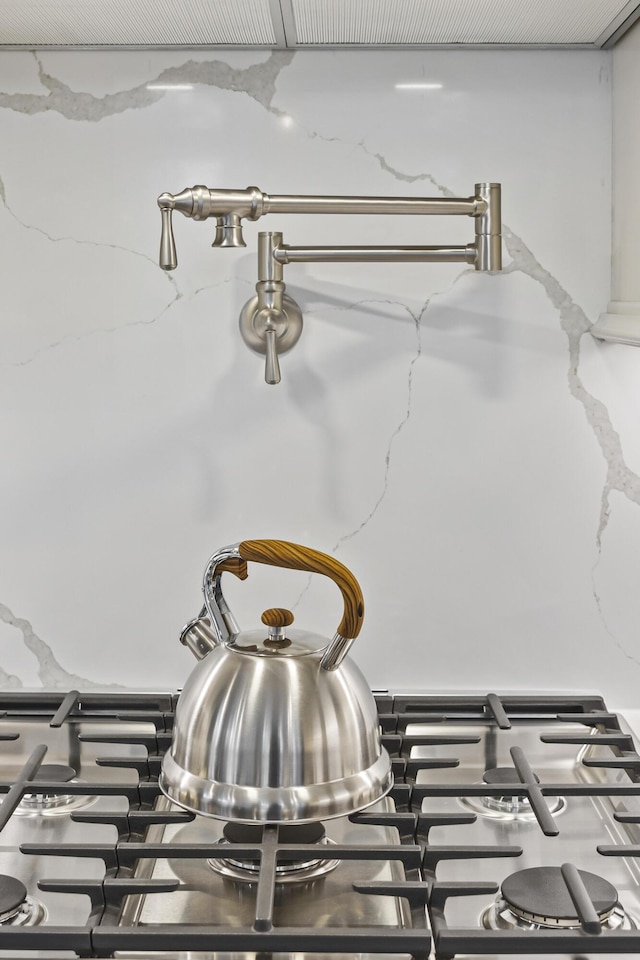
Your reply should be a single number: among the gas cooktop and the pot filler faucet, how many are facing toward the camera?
2

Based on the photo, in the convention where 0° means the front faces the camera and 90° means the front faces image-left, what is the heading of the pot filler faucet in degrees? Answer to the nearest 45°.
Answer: approximately 0°
